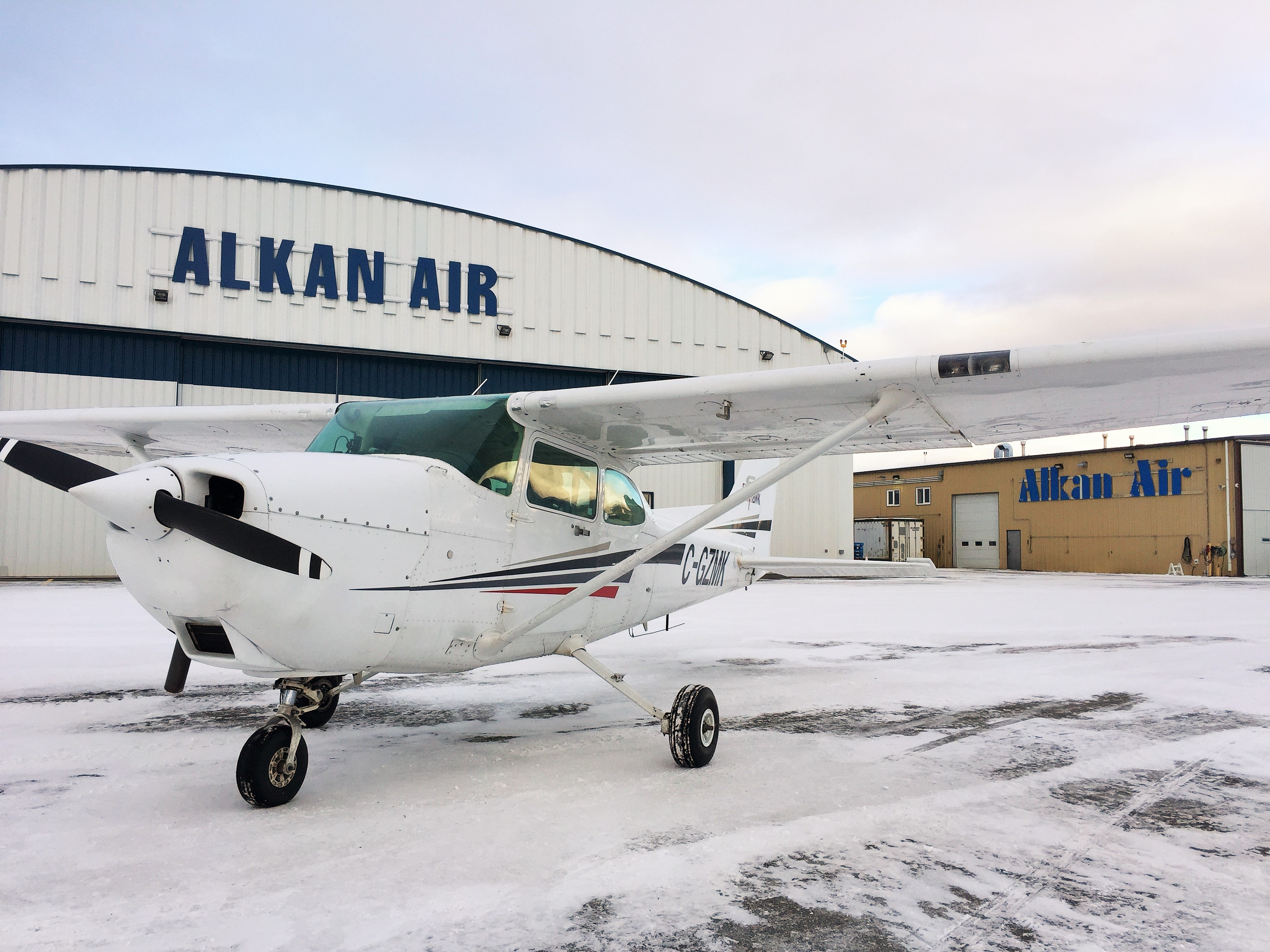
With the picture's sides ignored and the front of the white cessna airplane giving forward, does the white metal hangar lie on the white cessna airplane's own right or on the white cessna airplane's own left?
on the white cessna airplane's own right

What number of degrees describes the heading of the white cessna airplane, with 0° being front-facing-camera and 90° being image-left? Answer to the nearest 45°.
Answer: approximately 45°

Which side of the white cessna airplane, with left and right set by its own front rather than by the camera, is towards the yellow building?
back
